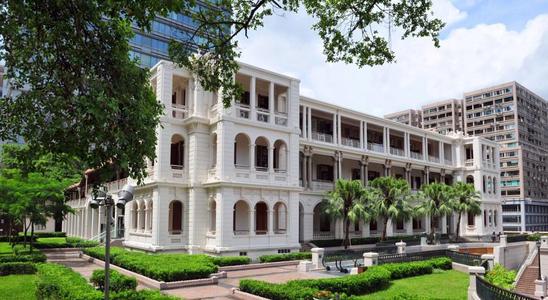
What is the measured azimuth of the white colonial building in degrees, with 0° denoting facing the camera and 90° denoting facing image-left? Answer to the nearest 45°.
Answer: approximately 315°

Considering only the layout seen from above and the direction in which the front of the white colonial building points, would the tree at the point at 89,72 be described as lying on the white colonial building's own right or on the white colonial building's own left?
on the white colonial building's own right

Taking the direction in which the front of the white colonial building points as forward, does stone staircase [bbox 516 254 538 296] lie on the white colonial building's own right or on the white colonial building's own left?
on the white colonial building's own left

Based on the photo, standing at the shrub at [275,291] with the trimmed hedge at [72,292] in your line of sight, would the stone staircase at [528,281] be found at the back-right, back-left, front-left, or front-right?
back-right

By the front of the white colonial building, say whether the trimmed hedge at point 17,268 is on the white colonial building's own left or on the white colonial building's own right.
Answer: on the white colonial building's own right

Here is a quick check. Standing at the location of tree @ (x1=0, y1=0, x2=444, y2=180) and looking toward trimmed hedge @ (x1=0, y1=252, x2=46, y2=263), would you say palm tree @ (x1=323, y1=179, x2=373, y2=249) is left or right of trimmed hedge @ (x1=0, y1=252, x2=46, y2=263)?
right

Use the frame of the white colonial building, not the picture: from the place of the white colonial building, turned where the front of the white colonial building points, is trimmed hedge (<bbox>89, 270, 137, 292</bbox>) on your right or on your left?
on your right

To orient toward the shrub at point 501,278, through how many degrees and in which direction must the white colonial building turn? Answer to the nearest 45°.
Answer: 0° — it already faces it

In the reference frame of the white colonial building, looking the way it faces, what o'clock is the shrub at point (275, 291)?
The shrub is roughly at 1 o'clock from the white colonial building.
